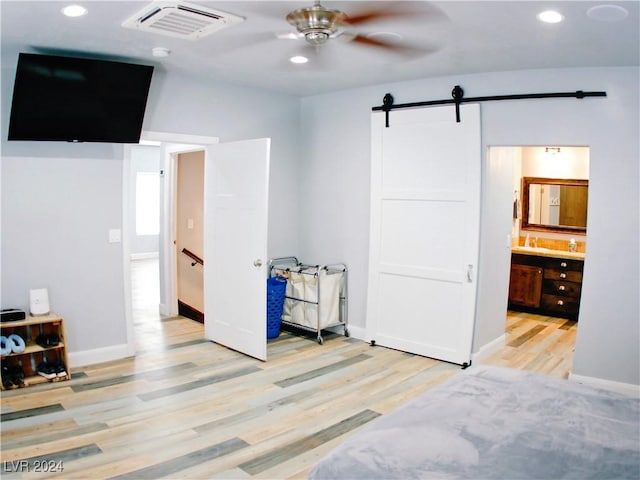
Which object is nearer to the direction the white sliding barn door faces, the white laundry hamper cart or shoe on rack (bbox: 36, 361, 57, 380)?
the shoe on rack

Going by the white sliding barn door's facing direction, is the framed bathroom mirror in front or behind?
behind

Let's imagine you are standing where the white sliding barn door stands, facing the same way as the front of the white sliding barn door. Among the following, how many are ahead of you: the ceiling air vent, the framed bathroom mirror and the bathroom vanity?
1

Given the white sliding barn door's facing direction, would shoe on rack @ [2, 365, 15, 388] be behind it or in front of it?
in front

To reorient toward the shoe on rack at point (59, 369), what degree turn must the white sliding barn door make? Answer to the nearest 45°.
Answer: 0° — it already faces it

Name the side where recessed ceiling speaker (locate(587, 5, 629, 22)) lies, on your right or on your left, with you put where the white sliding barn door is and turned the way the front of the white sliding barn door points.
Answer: on your left

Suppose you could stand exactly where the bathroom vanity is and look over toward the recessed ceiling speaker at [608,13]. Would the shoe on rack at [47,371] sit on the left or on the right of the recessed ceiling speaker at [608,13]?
right

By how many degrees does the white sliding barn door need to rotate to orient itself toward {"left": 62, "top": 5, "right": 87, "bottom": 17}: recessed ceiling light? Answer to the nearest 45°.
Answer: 0° — it already faces it

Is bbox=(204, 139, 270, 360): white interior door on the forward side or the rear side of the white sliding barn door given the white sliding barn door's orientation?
on the forward side

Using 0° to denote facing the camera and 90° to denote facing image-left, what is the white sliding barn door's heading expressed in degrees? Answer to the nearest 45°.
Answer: approximately 45°

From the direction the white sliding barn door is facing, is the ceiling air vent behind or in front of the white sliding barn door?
in front

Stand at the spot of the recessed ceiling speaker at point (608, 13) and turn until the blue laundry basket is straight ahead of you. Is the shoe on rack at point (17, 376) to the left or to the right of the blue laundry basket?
left
